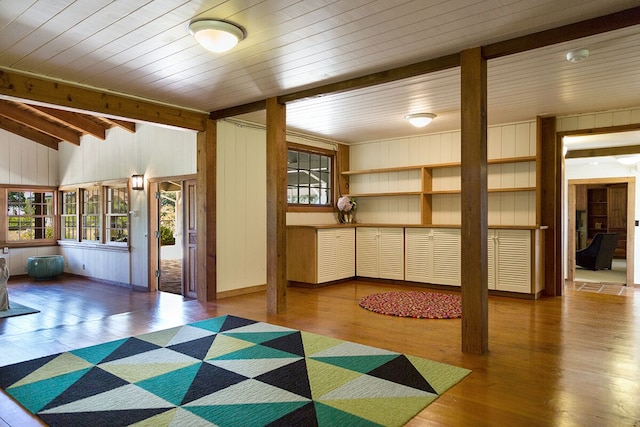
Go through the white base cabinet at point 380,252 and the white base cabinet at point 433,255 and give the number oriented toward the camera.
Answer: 2

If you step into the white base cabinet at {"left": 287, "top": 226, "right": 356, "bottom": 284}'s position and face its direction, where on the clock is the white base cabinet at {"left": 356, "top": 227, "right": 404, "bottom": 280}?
the white base cabinet at {"left": 356, "top": 227, "right": 404, "bottom": 280} is roughly at 10 o'clock from the white base cabinet at {"left": 287, "top": 226, "right": 356, "bottom": 284}.

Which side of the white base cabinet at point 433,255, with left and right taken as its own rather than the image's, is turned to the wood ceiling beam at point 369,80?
front

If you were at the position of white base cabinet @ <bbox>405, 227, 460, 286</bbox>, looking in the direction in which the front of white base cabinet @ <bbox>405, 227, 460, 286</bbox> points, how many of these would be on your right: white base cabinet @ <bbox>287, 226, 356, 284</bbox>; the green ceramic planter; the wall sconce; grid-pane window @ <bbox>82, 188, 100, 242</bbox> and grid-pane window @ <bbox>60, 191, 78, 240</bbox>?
5

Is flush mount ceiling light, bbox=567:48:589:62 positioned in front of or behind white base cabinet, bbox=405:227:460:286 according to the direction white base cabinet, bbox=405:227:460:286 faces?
in front

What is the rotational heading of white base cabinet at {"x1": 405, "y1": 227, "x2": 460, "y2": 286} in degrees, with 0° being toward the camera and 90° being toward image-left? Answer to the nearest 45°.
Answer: approximately 0°

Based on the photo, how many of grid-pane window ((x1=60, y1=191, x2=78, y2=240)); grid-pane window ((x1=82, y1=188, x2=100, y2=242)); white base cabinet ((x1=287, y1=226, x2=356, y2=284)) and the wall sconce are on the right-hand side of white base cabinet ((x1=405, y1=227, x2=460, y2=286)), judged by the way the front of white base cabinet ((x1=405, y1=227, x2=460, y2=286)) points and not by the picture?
4

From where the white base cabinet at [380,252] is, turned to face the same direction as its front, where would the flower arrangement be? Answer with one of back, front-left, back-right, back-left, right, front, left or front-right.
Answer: back-right

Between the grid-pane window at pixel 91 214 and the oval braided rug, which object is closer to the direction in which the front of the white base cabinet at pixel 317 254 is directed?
the oval braided rug

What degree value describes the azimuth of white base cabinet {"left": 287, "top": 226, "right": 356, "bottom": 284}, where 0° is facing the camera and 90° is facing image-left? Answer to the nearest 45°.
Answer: approximately 315°

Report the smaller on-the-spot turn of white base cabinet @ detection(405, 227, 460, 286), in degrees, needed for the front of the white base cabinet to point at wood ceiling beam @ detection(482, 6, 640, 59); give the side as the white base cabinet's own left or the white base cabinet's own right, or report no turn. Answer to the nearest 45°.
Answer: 0° — it already faces it
